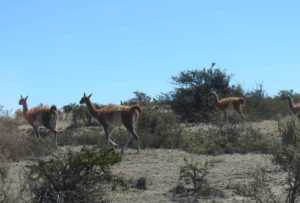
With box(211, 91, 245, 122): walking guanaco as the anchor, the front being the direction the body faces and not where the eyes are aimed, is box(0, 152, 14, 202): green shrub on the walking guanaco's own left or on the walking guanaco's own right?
on the walking guanaco's own left

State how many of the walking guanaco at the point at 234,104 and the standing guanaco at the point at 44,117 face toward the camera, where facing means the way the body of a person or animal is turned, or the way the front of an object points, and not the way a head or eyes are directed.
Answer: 0

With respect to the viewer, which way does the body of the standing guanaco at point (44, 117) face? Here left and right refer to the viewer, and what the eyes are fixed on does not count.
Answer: facing away from the viewer and to the left of the viewer

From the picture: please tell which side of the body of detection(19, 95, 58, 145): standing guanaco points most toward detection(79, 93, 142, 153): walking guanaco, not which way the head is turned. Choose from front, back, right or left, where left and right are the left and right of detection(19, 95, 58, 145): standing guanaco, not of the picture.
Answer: back

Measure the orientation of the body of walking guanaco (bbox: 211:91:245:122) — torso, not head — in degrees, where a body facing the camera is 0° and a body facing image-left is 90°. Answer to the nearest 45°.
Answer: approximately 90°

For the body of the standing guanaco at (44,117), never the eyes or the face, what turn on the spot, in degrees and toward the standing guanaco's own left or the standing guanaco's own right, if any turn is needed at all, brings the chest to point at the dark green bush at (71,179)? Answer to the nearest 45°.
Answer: approximately 135° to the standing guanaco's own left

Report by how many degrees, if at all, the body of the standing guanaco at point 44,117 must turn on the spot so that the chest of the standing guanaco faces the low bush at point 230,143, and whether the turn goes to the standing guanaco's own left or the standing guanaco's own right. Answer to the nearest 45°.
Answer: approximately 180°

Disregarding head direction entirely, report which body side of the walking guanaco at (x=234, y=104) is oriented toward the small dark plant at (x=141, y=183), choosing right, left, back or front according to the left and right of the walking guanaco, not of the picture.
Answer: left

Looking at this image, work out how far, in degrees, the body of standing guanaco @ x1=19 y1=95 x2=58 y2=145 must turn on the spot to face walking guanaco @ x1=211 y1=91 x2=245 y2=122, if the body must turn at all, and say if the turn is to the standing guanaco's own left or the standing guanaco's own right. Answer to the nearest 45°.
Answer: approximately 135° to the standing guanaco's own right

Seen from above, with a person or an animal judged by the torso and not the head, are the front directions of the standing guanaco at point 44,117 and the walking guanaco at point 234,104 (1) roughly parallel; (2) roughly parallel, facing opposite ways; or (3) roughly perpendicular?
roughly parallel

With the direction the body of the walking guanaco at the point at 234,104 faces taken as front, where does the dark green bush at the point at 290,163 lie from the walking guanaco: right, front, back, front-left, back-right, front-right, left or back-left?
left

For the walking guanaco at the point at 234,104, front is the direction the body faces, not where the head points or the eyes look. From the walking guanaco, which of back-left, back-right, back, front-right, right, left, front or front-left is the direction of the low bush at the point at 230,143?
left

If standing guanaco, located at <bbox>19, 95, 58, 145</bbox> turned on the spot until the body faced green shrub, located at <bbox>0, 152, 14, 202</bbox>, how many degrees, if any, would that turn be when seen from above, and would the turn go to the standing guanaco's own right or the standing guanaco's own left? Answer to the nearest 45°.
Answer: approximately 135° to the standing guanaco's own left

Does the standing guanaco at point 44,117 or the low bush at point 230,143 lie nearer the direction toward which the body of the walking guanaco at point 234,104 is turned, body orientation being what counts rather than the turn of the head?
the standing guanaco

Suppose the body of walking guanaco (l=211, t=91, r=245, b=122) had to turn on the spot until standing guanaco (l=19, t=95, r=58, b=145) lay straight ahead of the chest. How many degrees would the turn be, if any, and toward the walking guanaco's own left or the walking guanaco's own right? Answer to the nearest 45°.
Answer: approximately 45° to the walking guanaco's own left

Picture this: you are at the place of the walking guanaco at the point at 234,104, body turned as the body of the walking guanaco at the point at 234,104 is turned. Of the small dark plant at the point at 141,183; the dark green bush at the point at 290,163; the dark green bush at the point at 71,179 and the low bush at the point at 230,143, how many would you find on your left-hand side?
4
